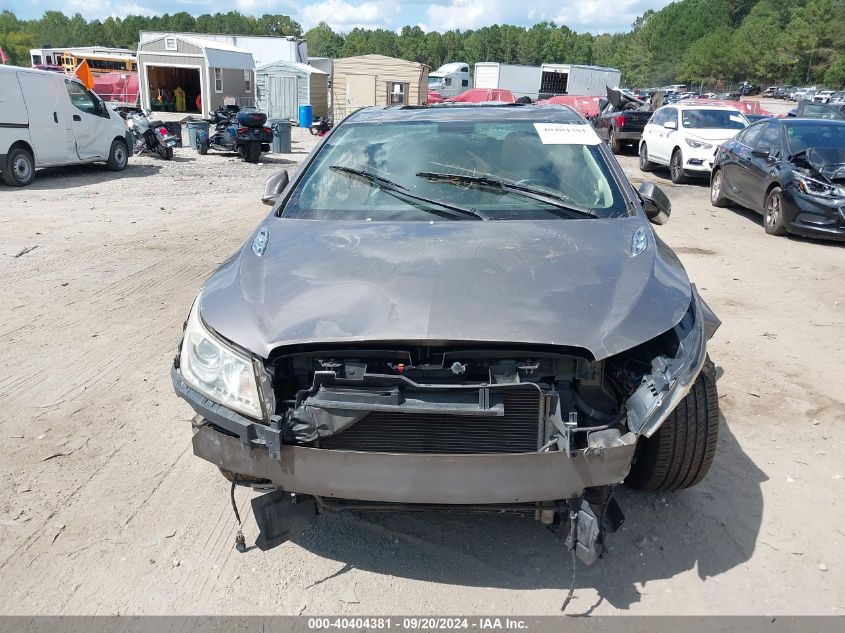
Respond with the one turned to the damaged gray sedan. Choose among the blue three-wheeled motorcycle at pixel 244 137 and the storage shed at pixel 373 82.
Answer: the storage shed

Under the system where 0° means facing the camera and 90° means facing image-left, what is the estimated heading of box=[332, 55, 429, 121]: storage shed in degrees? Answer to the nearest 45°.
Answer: approximately 0°

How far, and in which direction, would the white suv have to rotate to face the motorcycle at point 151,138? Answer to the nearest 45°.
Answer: approximately 135° to its right

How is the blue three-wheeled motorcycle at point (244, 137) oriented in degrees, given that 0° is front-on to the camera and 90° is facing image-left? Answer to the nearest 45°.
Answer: approximately 135°

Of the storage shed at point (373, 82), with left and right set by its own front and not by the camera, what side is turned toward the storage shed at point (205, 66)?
right

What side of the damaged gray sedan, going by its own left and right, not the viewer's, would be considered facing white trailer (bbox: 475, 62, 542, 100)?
back

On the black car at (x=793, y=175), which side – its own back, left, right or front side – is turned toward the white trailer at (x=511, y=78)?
back

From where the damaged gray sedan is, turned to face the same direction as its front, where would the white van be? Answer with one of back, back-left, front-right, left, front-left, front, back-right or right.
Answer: back-right

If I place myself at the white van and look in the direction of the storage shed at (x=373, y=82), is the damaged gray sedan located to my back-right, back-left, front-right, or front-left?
back-right

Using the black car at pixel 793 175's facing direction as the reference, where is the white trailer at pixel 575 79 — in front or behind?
behind

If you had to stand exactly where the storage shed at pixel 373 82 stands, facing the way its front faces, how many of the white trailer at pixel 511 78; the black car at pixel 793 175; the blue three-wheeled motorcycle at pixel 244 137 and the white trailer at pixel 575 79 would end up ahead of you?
2

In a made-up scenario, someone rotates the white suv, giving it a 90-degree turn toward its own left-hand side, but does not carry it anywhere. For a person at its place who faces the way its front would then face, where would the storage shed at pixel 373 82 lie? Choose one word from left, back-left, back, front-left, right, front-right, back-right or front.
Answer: left

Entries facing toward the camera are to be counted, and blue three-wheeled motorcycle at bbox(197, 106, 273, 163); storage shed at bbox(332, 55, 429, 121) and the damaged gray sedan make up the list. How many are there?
2
